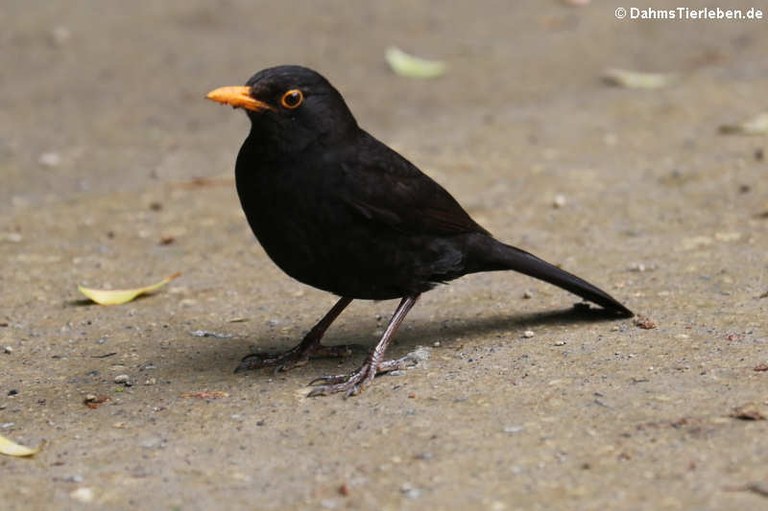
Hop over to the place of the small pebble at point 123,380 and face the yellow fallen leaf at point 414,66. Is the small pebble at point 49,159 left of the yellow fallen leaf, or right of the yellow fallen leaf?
left

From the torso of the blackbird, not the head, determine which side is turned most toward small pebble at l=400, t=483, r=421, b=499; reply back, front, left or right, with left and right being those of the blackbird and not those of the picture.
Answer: left

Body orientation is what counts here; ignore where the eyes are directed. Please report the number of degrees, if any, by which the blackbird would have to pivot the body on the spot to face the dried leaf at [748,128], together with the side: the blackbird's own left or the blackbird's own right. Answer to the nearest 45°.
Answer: approximately 135° to the blackbird's own right

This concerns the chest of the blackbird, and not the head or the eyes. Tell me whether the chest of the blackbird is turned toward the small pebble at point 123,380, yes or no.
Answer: yes

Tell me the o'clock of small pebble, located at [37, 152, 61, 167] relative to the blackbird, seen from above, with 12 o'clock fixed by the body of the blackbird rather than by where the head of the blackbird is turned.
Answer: The small pebble is roughly at 2 o'clock from the blackbird.

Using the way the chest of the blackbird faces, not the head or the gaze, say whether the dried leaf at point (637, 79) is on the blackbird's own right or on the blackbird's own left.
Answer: on the blackbird's own right

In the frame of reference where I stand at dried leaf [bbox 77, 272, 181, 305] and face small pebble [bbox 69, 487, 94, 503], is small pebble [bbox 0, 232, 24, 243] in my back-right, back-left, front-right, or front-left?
back-right

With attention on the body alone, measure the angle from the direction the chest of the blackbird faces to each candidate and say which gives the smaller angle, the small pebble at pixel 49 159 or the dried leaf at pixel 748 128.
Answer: the small pebble

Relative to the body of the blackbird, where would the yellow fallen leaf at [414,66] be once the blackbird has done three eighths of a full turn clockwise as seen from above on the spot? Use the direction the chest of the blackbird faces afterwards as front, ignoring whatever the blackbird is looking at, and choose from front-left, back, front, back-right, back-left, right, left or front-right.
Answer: front-left

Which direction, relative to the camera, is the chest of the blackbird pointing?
to the viewer's left
